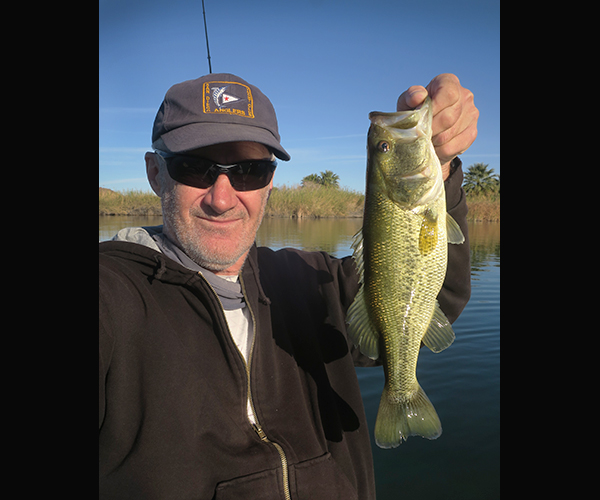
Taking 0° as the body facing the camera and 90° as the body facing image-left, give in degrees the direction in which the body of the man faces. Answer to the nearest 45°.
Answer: approximately 0°
